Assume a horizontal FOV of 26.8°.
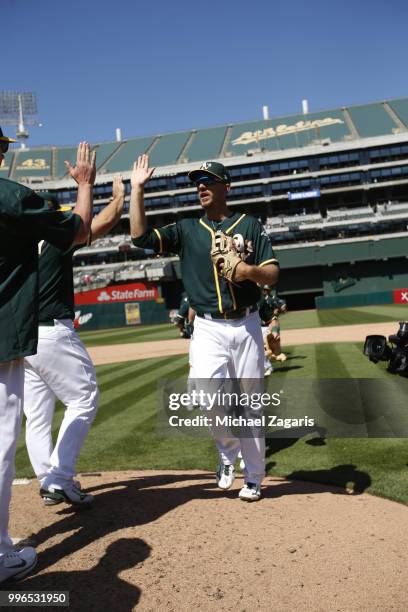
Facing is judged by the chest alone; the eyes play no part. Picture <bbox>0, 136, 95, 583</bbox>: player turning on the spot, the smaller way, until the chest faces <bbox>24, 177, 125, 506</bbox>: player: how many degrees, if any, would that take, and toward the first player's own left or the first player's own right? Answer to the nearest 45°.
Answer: approximately 45° to the first player's own left

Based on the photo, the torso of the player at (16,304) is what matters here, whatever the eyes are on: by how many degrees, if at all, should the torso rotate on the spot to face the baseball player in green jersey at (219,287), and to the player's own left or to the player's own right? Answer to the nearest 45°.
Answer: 0° — they already face them

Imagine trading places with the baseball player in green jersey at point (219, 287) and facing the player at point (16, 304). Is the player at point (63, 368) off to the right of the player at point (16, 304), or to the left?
right

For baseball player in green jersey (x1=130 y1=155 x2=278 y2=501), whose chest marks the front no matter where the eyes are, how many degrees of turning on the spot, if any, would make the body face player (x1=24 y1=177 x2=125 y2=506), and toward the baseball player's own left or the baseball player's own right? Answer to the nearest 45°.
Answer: approximately 90° to the baseball player's own right

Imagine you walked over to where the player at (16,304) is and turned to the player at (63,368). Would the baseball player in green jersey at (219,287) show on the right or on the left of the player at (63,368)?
right

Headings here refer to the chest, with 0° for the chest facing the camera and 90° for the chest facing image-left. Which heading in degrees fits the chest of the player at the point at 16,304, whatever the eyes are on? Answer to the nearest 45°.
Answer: approximately 225°

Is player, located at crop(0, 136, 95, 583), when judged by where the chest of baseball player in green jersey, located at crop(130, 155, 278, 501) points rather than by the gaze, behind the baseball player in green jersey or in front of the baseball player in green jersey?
in front

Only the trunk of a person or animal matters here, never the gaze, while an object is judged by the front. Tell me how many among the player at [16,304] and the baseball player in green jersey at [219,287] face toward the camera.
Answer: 1

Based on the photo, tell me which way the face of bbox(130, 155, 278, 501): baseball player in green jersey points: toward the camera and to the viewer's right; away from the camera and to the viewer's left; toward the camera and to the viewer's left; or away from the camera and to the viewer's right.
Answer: toward the camera and to the viewer's left
